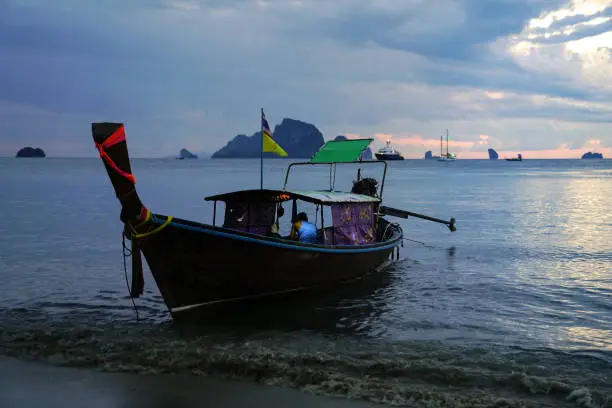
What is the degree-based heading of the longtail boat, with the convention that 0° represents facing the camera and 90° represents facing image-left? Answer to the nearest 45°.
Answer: approximately 45°

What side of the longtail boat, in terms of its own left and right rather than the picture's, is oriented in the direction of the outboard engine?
back
